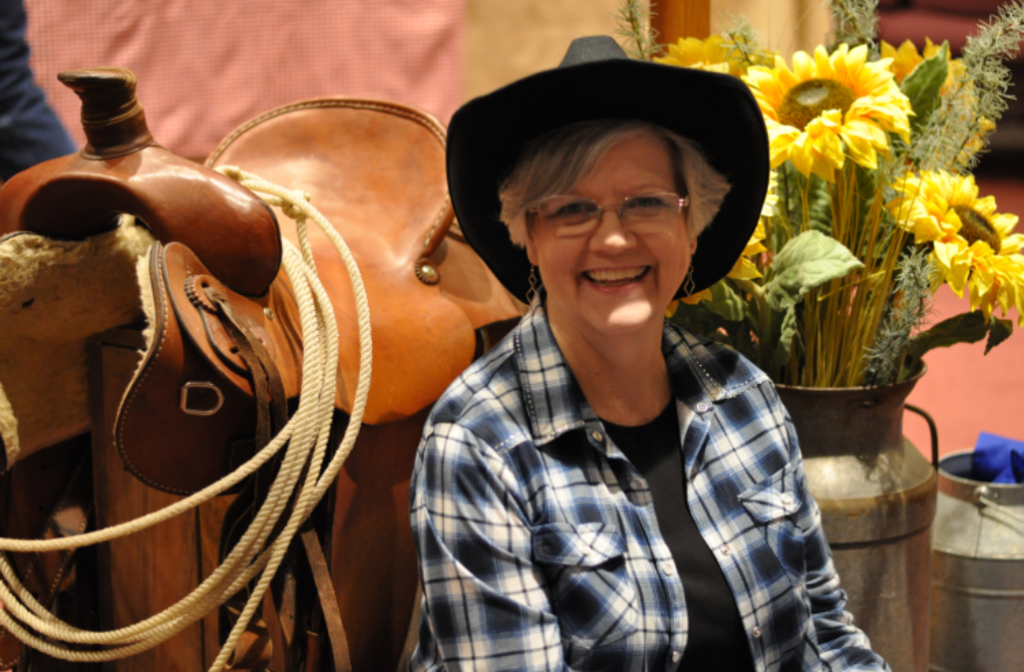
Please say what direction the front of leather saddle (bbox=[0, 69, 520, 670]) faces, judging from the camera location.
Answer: facing the viewer and to the left of the viewer

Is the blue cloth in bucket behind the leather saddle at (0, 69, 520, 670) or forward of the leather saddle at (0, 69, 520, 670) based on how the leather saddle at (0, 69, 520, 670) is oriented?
behind

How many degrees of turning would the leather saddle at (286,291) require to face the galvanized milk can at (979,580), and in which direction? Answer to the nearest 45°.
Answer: approximately 135° to its left
